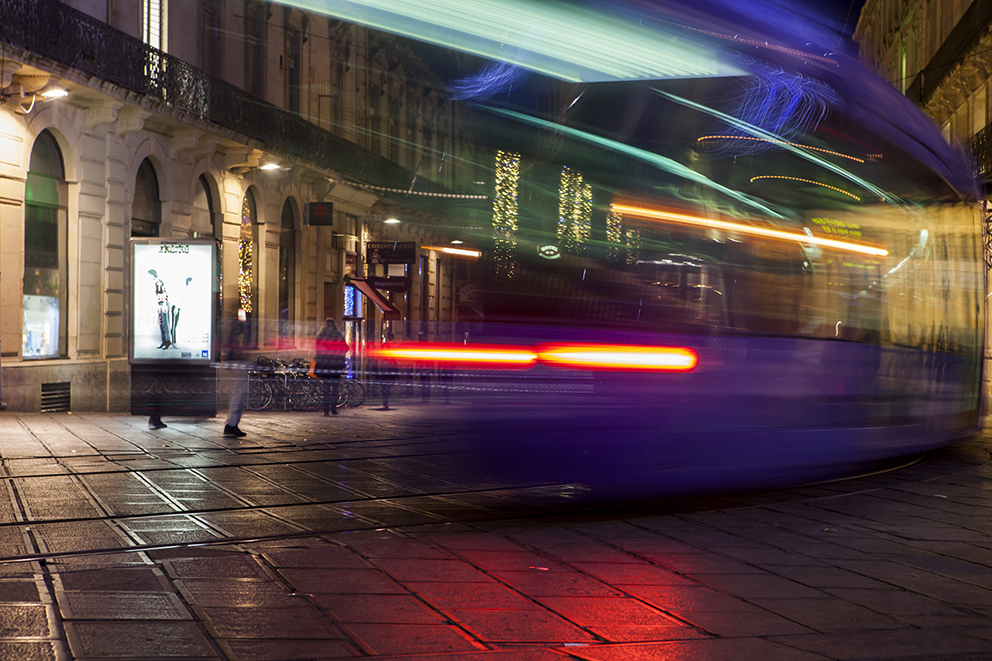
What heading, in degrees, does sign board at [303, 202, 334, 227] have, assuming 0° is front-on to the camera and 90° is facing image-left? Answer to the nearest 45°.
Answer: approximately 0°

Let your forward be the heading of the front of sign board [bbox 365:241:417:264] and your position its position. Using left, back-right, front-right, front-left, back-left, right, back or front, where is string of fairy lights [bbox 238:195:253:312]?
front-right

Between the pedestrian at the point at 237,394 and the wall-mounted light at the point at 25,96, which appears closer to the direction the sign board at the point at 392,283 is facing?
the pedestrian

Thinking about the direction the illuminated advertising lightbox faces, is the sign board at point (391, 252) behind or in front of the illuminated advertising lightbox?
behind
